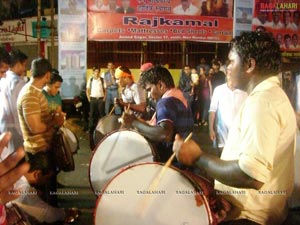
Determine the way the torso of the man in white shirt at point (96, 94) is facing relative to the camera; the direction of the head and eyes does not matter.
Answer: toward the camera

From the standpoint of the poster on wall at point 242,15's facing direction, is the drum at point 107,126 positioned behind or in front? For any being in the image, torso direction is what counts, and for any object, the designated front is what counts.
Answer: in front

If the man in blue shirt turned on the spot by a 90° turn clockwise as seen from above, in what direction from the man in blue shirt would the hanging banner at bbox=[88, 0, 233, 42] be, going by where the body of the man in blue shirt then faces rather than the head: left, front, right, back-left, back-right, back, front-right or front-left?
front

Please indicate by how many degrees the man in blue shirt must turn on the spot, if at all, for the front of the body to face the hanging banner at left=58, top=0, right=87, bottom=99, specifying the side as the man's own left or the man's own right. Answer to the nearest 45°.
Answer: approximately 90° to the man's own right

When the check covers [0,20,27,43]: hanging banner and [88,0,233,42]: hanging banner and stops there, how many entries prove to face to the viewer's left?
0

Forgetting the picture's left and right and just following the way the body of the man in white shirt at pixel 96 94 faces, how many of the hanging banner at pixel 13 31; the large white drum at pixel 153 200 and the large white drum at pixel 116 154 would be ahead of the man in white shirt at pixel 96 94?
2

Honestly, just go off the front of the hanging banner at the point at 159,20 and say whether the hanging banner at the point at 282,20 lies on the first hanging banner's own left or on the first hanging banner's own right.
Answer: on the first hanging banner's own left

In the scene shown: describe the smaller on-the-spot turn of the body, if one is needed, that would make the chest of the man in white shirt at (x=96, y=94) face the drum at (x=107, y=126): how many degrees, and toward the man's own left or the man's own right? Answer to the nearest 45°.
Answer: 0° — they already face it

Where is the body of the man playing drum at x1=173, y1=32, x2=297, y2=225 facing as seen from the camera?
to the viewer's left

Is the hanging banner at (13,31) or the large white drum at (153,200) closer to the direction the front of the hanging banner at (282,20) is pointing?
the large white drum

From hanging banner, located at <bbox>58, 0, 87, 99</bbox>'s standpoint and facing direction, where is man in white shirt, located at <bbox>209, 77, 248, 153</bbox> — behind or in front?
in front

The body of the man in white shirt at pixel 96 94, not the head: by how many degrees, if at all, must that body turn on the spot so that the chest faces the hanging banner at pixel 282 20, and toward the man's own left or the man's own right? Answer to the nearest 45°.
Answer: approximately 90° to the man's own left

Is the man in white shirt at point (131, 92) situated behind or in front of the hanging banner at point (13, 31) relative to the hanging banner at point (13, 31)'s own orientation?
in front

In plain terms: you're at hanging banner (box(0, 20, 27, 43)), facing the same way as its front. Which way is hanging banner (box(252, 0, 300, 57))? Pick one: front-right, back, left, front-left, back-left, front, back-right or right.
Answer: front-left
